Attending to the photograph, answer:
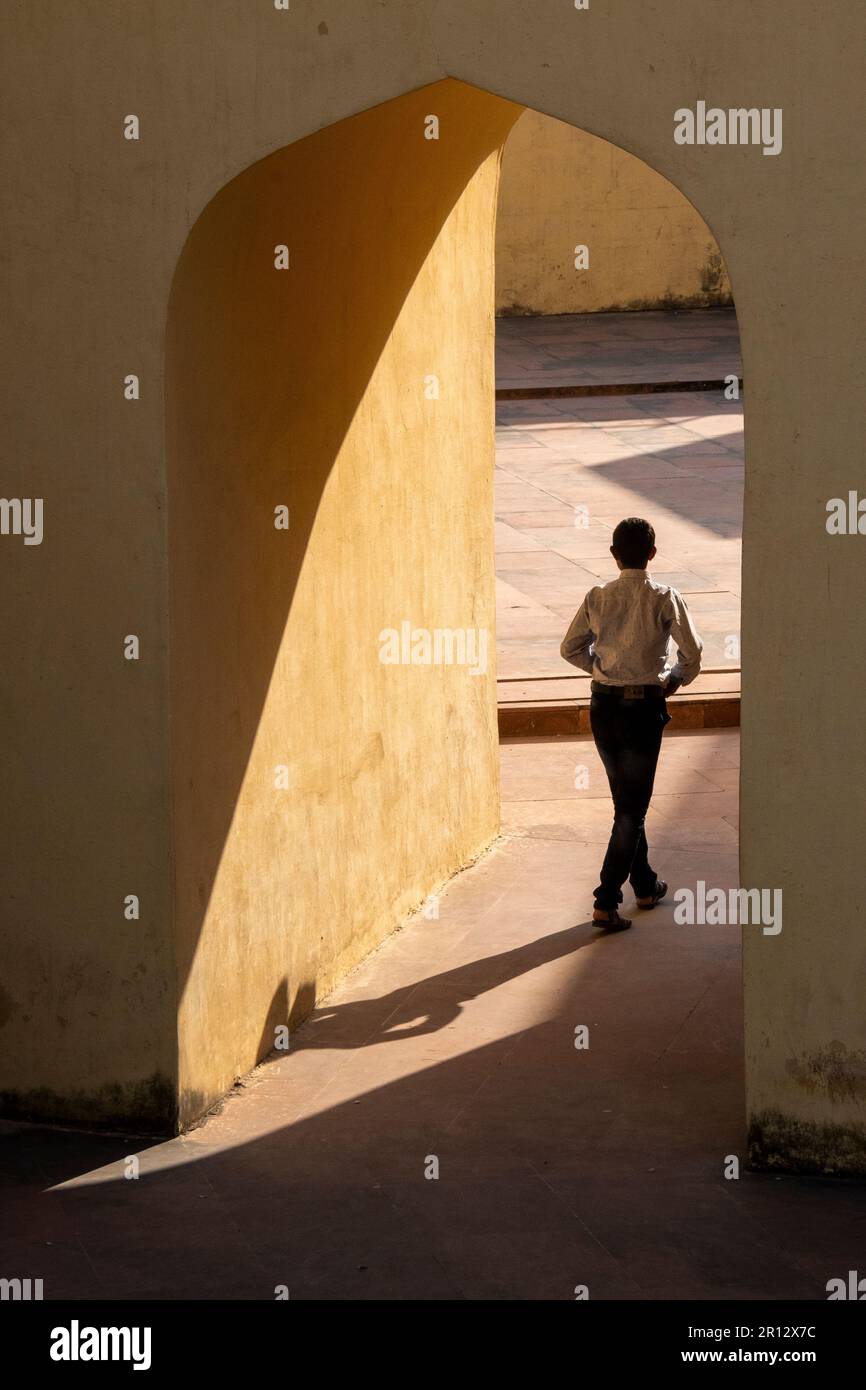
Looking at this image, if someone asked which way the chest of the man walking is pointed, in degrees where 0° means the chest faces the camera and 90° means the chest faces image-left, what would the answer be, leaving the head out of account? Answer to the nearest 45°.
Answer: approximately 180°

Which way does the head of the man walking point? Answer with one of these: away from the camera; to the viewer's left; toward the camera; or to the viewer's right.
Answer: away from the camera
